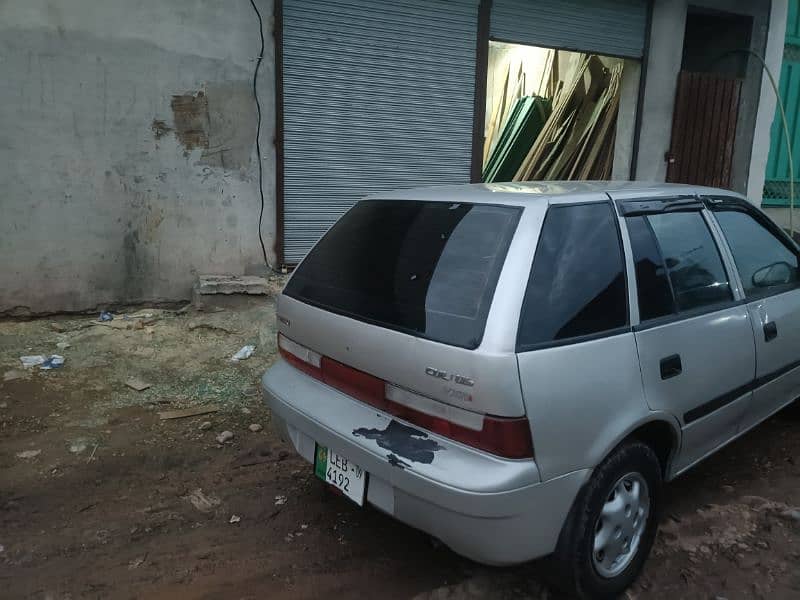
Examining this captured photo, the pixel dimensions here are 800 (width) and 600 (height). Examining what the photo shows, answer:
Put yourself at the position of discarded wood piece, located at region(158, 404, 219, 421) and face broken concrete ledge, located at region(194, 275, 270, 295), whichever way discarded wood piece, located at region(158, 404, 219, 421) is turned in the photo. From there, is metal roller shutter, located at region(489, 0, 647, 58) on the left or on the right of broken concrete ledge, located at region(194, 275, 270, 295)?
right

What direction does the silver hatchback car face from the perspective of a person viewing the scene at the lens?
facing away from the viewer and to the right of the viewer

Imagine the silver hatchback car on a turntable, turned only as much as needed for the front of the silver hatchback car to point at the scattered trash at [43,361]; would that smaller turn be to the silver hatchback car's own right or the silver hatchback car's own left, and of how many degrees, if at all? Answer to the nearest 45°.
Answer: approximately 90° to the silver hatchback car's own left

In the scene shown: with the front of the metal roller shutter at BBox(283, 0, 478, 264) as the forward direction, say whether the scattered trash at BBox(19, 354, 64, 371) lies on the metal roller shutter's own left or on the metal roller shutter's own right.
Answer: on the metal roller shutter's own right

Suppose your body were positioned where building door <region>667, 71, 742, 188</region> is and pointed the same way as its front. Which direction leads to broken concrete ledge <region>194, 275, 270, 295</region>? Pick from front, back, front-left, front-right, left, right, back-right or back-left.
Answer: front-right

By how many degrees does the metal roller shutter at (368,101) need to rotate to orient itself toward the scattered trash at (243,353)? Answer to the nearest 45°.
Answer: approximately 45° to its right

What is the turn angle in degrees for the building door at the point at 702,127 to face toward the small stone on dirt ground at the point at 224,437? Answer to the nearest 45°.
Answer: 0° — it already faces it

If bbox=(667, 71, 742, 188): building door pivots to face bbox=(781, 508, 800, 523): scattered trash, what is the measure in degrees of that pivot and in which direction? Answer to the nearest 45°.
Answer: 0° — it already faces it

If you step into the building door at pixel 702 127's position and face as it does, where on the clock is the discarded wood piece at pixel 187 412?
The discarded wood piece is roughly at 1 o'clock from the building door.

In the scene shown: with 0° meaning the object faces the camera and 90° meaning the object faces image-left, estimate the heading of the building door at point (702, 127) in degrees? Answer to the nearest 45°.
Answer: approximately 0°

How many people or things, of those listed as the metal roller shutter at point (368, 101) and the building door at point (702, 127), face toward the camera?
2
